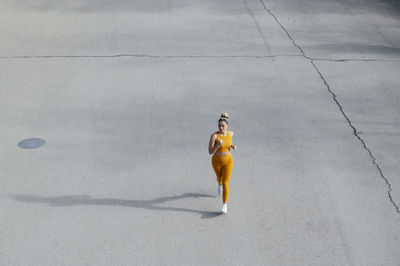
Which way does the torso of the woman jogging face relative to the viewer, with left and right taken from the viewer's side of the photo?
facing the viewer
